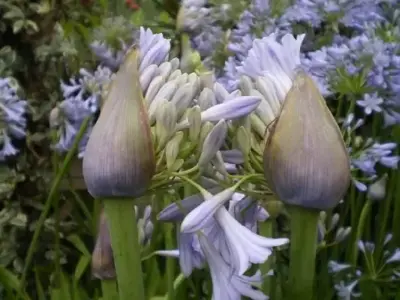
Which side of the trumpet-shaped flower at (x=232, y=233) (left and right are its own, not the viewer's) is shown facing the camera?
right

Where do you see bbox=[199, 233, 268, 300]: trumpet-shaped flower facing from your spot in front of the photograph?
facing to the right of the viewer
